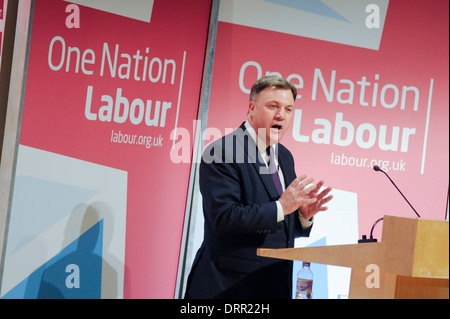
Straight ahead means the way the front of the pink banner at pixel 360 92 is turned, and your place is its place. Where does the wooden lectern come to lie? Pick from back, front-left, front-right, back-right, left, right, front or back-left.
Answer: front

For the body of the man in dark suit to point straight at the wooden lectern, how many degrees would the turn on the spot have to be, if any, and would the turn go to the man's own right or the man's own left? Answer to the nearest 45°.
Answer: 0° — they already face it

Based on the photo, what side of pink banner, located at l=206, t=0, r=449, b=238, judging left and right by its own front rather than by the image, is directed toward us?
front

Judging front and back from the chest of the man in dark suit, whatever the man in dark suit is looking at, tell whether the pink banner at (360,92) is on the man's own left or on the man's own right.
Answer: on the man's own left

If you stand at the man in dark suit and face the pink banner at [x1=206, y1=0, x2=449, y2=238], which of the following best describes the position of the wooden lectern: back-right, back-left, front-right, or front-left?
back-right

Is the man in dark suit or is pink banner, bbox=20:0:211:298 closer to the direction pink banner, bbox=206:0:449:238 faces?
the man in dark suit

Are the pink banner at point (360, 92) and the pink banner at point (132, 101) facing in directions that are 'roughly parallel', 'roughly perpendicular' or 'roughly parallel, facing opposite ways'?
roughly parallel

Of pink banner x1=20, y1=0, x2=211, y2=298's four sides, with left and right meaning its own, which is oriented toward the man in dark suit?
front

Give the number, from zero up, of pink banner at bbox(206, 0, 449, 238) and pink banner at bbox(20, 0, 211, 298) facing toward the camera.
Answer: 2

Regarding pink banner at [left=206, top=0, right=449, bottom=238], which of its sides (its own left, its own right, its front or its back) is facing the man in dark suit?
front

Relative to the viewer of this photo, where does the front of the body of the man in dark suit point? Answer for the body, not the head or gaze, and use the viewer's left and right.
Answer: facing the viewer and to the right of the viewer

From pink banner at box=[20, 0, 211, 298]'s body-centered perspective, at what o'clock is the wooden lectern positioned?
The wooden lectern is roughly at 11 o'clock from the pink banner.

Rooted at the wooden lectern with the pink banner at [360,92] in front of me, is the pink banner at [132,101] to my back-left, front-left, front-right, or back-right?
front-left

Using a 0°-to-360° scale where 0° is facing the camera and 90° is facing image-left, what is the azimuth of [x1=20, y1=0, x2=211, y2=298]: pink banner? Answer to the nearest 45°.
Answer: approximately 0°

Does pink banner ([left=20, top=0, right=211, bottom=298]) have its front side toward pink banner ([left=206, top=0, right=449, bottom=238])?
no

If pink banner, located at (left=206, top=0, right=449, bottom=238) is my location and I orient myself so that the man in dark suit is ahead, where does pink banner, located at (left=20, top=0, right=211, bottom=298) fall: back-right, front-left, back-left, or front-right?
front-right
